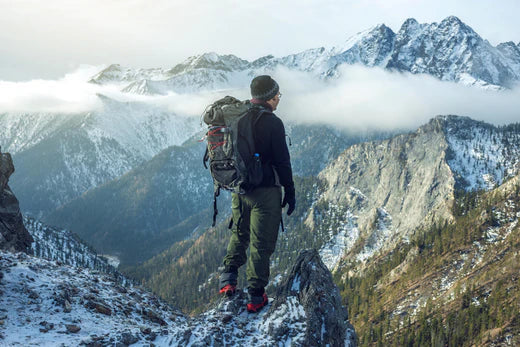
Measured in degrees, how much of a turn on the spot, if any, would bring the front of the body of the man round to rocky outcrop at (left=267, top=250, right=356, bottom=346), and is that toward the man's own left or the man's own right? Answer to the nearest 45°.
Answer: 0° — they already face it

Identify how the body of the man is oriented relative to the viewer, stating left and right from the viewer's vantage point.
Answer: facing away from the viewer and to the right of the viewer
